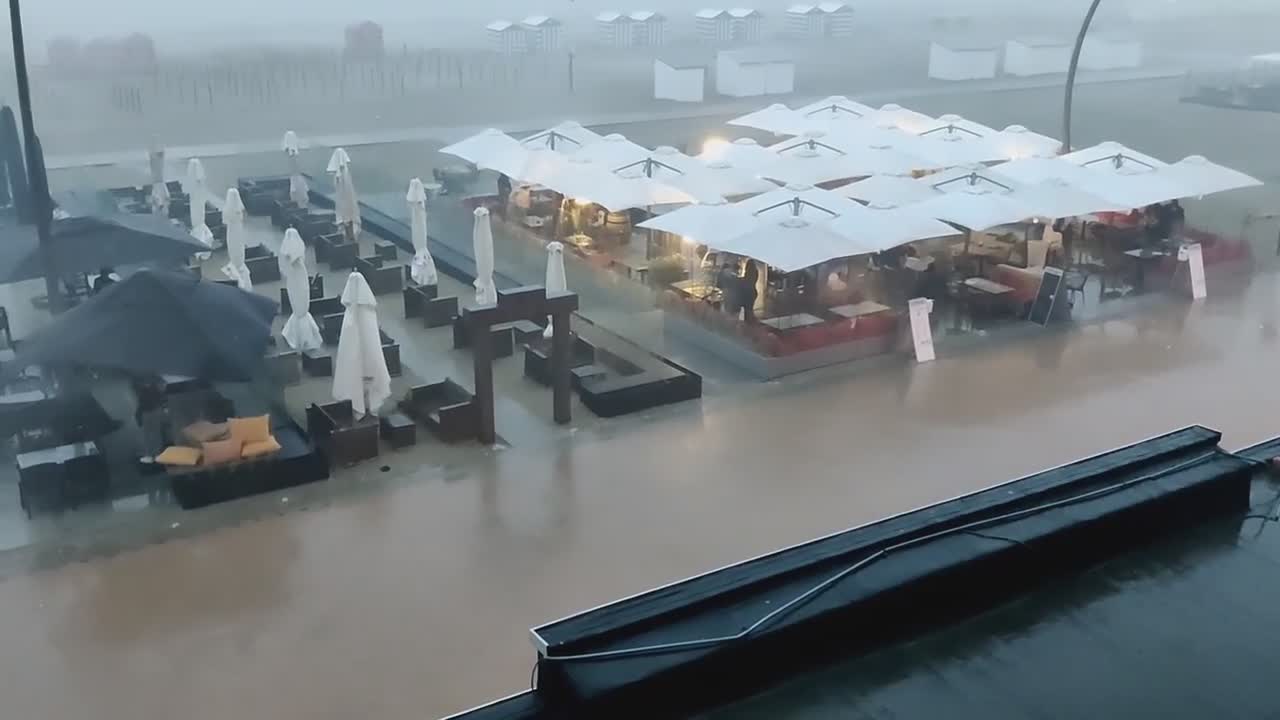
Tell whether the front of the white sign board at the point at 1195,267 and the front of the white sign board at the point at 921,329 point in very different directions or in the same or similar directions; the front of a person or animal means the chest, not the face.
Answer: same or similar directions

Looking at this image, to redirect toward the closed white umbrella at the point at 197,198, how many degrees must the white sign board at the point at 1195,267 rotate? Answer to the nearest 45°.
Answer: approximately 90° to its right

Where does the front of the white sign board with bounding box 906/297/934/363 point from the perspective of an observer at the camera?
facing the viewer

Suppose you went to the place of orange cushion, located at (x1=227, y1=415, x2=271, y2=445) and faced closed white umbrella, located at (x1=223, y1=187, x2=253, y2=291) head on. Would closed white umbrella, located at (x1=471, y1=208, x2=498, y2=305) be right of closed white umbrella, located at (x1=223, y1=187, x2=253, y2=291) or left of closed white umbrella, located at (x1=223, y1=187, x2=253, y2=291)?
right

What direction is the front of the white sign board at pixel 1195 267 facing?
toward the camera

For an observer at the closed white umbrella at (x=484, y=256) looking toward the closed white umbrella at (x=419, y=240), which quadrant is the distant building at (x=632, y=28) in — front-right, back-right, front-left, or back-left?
front-right

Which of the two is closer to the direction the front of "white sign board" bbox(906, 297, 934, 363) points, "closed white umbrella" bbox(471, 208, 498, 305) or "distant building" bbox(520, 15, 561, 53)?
the closed white umbrella

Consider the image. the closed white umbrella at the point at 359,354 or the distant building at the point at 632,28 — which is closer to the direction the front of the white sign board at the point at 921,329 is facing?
the closed white umbrella

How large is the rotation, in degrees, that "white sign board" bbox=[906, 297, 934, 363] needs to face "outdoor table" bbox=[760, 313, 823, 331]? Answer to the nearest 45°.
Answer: approximately 90° to its right

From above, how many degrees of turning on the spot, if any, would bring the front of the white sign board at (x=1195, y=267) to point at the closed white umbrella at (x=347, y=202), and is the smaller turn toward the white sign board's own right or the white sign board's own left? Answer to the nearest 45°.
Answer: approximately 90° to the white sign board's own right

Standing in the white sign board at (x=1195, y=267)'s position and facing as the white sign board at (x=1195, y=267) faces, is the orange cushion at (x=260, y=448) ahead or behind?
ahead

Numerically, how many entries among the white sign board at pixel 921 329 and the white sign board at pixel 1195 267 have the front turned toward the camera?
2

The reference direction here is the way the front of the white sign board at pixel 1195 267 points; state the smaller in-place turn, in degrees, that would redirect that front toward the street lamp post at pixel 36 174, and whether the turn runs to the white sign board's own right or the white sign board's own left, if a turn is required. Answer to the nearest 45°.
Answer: approximately 45° to the white sign board's own right

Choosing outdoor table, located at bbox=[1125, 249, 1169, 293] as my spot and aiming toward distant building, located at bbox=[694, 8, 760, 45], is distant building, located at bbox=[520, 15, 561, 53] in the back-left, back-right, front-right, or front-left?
front-left

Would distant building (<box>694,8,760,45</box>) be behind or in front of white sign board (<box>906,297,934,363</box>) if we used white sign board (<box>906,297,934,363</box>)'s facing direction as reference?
behind

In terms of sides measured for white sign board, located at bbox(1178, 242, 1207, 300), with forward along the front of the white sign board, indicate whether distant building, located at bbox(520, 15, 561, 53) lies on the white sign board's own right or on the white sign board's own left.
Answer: on the white sign board's own right

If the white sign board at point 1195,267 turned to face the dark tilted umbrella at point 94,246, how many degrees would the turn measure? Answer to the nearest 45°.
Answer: approximately 45° to its right

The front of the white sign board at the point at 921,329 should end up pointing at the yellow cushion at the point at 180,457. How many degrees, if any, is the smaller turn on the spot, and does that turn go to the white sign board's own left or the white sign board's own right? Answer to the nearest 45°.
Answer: approximately 45° to the white sign board's own right

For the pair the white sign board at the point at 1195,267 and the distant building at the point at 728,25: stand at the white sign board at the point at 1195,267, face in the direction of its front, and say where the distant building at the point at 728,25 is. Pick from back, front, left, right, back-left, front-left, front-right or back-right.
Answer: back-right

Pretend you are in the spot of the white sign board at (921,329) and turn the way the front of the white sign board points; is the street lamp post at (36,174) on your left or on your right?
on your right

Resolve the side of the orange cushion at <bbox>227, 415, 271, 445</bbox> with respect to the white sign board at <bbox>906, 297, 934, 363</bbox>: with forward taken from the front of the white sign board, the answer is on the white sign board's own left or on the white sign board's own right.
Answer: on the white sign board's own right
